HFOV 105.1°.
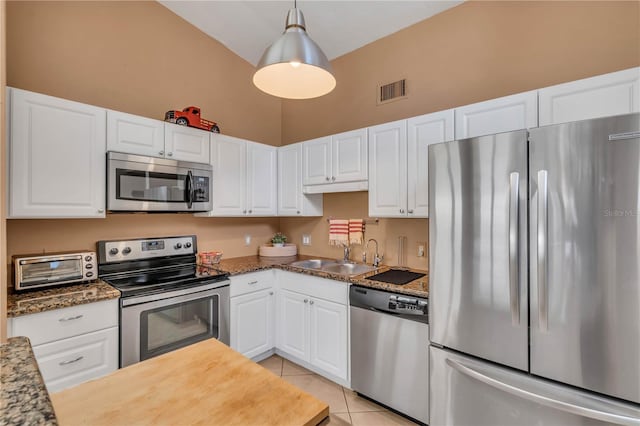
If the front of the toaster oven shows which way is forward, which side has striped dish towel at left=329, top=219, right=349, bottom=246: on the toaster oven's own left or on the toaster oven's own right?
on the toaster oven's own left

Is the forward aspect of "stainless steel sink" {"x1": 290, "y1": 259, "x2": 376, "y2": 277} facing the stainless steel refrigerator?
no

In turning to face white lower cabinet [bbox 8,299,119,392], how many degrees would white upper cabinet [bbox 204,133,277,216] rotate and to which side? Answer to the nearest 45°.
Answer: approximately 90° to its right

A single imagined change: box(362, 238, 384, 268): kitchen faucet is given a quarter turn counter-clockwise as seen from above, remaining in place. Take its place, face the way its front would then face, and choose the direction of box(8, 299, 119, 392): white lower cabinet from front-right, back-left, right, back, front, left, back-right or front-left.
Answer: right

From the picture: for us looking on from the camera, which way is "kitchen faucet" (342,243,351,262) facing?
facing the viewer and to the left of the viewer

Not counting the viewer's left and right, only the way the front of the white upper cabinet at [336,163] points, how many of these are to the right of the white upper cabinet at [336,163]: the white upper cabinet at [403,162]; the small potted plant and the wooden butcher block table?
1

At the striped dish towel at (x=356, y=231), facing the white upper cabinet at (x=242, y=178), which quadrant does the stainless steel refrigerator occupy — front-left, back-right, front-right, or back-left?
back-left

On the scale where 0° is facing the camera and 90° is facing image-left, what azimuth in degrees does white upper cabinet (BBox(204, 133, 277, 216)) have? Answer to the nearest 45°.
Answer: approximately 315°

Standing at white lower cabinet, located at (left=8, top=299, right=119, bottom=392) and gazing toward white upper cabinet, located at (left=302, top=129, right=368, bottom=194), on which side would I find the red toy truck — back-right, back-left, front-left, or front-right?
front-left

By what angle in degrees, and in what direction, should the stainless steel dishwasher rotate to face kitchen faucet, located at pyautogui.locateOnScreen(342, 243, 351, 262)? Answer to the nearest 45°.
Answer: approximately 90° to its right

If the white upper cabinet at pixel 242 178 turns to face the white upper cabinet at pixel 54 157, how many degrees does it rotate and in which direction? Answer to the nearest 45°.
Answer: approximately 90° to its right
